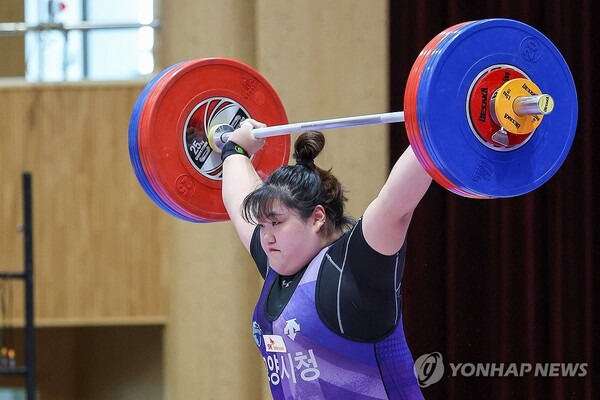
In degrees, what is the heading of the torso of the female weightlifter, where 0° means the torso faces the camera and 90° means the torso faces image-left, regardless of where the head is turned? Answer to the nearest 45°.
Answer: approximately 45°

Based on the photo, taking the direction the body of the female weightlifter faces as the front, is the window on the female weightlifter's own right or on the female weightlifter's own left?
on the female weightlifter's own right

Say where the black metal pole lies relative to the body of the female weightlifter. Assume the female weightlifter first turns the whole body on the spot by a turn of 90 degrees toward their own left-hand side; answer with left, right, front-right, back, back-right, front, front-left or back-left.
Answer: back
